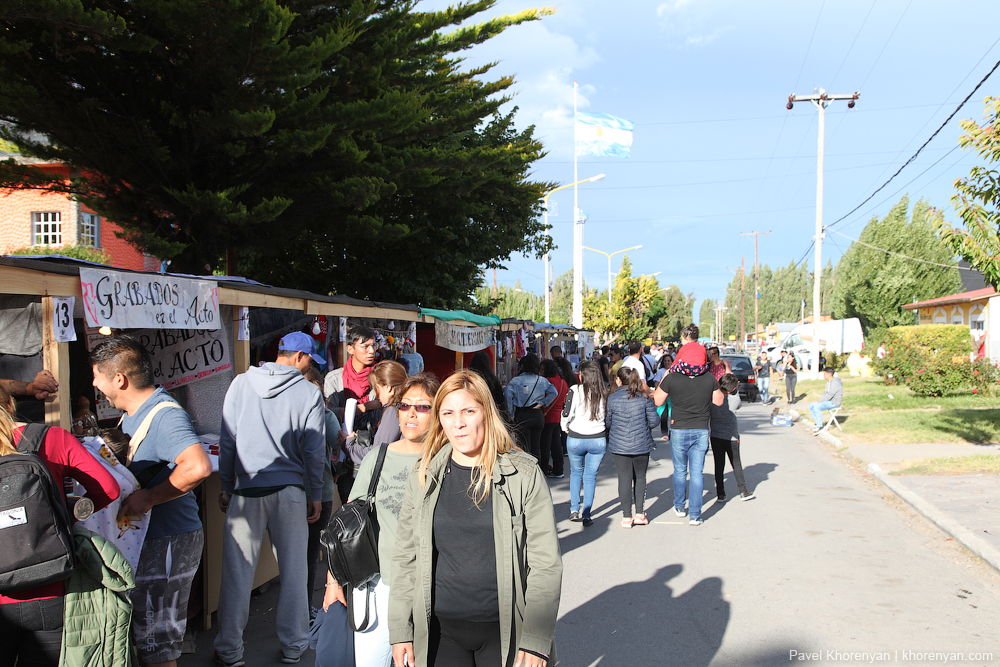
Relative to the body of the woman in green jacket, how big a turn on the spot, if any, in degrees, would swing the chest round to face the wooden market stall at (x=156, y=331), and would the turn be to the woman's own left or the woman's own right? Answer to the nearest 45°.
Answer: approximately 135° to the woman's own right

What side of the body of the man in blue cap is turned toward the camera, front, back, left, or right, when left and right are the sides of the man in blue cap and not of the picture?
back

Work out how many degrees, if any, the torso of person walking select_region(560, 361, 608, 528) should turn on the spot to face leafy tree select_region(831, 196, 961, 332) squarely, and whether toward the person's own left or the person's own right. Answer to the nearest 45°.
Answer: approximately 45° to the person's own right

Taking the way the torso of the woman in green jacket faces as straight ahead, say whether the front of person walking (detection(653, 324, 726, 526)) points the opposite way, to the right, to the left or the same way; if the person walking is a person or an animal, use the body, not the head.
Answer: the opposite way

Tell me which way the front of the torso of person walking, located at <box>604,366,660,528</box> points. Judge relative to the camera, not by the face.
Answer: away from the camera

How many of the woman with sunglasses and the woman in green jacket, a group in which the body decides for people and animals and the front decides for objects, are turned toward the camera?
2

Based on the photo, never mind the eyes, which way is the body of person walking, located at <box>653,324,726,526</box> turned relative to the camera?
away from the camera

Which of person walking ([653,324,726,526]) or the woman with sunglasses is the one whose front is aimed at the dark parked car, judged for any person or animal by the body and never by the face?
the person walking

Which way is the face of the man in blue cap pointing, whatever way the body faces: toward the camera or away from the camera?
away from the camera

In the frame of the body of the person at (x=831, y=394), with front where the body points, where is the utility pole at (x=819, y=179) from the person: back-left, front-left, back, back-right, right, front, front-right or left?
right

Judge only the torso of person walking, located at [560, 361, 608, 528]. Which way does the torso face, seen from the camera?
away from the camera

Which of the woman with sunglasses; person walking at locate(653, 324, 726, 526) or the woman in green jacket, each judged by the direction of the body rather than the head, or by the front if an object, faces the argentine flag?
the person walking

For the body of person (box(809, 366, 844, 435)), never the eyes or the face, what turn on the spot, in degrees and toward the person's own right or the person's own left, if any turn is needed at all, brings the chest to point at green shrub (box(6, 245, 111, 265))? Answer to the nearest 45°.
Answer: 0° — they already face it

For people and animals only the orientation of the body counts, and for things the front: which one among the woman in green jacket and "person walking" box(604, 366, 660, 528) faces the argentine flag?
the person walking

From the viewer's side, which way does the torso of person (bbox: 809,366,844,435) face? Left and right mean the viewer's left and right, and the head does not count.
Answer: facing to the left of the viewer

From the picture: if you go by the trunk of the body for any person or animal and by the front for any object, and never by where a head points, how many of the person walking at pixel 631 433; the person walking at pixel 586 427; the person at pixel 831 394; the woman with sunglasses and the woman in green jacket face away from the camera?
2

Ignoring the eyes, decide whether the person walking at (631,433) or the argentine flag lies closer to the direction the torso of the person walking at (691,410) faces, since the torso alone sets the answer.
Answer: the argentine flag
